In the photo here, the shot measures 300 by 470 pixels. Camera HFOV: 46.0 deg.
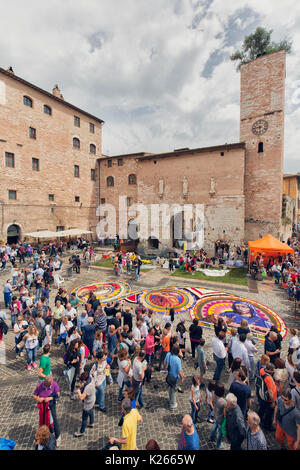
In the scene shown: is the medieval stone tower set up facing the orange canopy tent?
yes

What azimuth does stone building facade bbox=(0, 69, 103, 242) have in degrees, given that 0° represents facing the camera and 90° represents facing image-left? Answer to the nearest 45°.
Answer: approximately 315°

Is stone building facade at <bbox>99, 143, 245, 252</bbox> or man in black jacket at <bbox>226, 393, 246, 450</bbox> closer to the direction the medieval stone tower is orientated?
the man in black jacket

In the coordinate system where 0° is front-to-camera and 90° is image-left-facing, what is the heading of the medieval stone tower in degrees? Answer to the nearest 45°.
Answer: approximately 0°

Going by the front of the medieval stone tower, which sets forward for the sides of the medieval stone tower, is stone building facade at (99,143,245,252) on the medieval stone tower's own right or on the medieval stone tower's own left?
on the medieval stone tower's own right

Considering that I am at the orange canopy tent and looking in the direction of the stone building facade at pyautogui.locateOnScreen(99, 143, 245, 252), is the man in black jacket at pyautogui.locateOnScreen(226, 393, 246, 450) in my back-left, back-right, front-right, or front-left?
back-left

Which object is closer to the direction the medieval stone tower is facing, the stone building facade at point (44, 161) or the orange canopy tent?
the orange canopy tent
